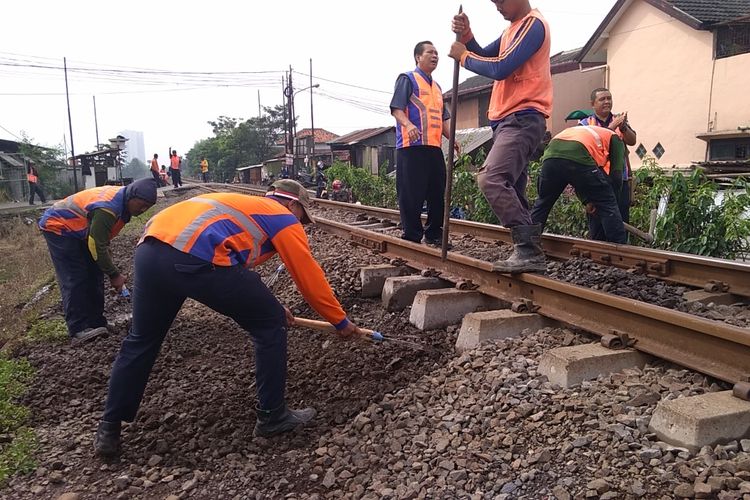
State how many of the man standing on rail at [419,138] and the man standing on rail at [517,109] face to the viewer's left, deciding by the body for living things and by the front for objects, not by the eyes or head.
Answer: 1

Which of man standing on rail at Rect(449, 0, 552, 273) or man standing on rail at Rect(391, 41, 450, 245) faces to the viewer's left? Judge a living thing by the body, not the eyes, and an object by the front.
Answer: man standing on rail at Rect(449, 0, 552, 273)

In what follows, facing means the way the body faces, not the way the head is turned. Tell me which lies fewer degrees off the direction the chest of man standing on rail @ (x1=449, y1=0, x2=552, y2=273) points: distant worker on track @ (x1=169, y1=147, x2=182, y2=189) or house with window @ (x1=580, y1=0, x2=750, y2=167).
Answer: the distant worker on track

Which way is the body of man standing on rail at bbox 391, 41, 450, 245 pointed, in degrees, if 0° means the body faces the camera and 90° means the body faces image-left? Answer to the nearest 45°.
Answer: approximately 315°

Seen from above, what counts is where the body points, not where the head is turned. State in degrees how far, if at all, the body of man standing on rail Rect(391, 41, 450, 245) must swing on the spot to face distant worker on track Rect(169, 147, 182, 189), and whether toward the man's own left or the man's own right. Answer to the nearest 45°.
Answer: approximately 180°

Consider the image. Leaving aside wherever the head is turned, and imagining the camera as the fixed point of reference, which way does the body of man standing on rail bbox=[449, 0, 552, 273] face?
to the viewer's left

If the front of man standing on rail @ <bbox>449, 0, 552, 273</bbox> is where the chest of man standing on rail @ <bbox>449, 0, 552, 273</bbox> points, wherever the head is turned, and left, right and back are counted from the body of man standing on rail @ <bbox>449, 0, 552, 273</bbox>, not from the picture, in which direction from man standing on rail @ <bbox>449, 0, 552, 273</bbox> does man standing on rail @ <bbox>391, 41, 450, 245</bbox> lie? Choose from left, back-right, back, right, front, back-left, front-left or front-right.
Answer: front-right

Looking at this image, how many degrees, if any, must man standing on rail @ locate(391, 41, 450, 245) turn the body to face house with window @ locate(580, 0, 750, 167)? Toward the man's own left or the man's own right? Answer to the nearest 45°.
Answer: approximately 90° to the man's own left
